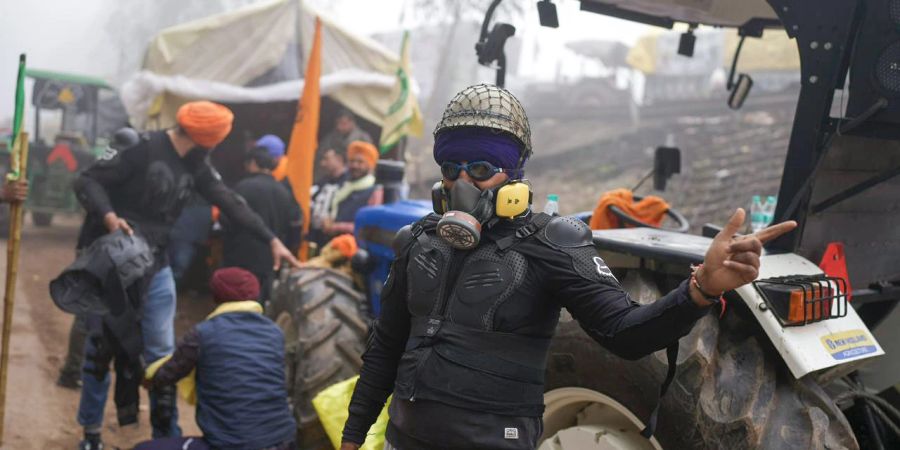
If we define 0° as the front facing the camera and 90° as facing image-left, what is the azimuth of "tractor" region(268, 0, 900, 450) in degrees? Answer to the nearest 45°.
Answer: approximately 135°

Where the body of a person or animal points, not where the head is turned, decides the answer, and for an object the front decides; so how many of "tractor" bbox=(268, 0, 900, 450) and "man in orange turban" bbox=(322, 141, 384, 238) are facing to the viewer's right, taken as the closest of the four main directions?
0

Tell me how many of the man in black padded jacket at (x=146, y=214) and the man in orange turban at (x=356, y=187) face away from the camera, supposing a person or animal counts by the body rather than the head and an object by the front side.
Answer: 0

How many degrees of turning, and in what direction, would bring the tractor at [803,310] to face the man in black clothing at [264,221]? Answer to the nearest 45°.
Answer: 0° — it already faces them

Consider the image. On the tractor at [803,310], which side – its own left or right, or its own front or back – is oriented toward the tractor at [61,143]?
front

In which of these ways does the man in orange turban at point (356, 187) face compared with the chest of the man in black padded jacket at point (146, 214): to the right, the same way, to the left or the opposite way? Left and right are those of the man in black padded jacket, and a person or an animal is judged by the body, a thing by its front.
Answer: to the right

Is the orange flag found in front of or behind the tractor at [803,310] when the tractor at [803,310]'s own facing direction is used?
in front

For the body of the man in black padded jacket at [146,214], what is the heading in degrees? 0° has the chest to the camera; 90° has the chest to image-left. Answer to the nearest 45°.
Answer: approximately 315°

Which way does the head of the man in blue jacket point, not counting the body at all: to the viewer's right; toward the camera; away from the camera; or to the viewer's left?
away from the camera

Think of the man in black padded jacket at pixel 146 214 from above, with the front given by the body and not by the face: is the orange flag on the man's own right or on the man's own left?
on the man's own left

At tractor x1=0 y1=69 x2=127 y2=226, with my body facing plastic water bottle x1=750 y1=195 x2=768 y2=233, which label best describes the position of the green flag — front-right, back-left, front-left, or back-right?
front-right
